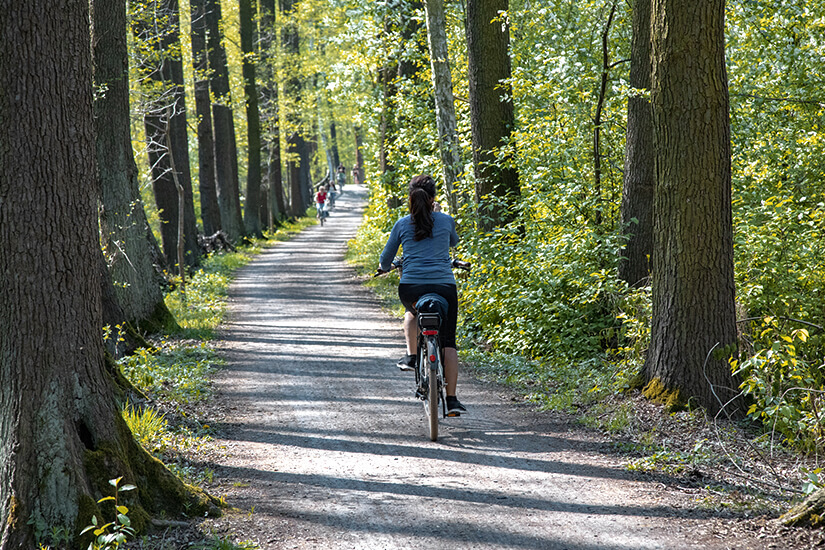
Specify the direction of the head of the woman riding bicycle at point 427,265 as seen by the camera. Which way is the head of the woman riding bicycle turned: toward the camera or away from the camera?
away from the camera

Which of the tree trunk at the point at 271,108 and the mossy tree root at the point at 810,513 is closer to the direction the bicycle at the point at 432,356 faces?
the tree trunk

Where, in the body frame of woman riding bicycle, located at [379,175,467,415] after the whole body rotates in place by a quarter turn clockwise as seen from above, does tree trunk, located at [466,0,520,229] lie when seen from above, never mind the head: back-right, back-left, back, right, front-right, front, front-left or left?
left

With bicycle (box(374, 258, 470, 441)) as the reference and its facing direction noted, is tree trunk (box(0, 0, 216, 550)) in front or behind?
behind

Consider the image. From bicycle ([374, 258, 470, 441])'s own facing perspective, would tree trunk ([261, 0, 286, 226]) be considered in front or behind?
in front

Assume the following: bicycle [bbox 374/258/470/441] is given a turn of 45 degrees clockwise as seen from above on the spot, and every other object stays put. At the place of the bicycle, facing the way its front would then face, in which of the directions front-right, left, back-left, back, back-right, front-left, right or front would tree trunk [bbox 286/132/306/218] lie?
front-left

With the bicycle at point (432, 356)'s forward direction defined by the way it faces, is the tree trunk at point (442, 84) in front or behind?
in front

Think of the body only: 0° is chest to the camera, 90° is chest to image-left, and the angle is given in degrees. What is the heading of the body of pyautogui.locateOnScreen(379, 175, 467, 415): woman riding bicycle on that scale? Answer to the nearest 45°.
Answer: approximately 180°

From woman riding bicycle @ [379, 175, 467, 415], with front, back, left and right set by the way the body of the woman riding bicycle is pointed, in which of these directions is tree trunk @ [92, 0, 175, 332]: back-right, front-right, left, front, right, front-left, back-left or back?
front-left

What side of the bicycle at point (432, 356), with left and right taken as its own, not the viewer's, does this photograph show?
back

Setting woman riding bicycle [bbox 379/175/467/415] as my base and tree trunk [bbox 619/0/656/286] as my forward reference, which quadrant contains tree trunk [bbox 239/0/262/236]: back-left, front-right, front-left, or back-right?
front-left

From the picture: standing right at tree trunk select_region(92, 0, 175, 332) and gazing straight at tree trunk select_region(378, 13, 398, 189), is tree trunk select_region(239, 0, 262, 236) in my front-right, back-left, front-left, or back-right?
front-left
